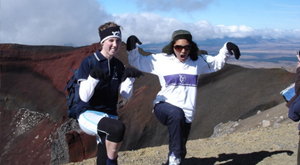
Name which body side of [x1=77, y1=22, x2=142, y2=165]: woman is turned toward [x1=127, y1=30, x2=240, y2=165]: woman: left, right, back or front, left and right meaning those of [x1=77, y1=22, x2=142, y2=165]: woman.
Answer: left

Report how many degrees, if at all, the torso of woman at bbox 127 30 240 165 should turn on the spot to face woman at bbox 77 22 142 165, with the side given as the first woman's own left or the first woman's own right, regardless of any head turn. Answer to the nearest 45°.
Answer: approximately 45° to the first woman's own right

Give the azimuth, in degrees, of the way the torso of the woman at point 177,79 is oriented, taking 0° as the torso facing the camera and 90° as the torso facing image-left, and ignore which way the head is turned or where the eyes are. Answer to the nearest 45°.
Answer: approximately 0°

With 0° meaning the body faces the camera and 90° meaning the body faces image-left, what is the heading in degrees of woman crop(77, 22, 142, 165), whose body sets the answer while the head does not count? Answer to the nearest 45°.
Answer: approximately 315°
